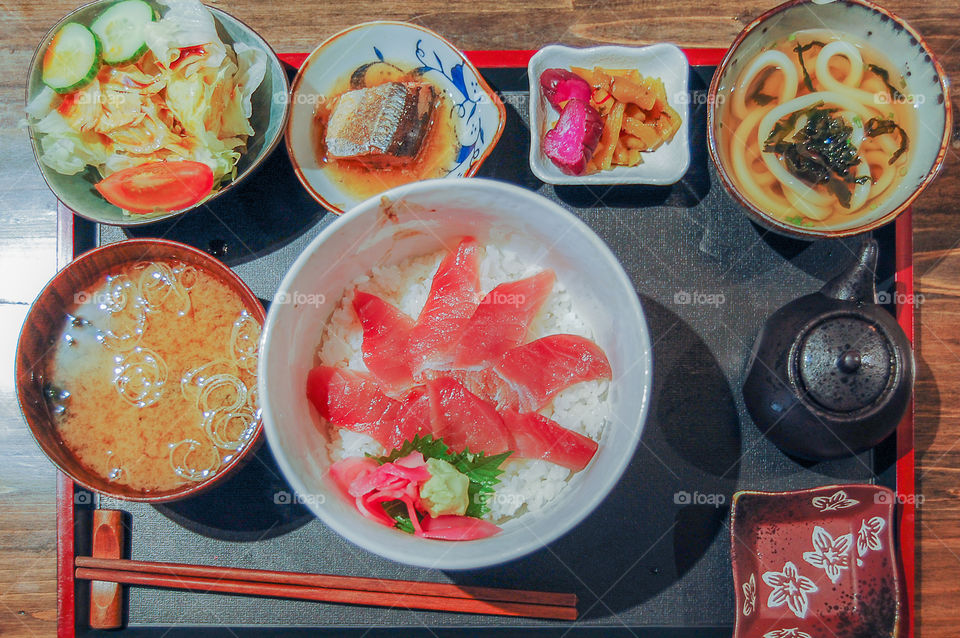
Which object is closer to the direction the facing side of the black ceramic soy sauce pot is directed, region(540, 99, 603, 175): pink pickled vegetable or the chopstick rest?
the pink pickled vegetable

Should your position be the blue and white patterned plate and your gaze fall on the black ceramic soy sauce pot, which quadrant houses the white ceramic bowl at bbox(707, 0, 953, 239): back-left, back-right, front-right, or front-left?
front-left

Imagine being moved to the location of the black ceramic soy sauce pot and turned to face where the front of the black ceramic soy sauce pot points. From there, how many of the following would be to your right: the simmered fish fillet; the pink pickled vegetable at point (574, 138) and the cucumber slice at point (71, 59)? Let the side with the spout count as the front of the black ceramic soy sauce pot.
0

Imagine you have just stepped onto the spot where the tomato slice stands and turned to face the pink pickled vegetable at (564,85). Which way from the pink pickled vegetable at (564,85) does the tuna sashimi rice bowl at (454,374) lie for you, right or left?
right

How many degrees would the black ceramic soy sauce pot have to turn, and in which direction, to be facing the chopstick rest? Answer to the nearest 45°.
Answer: approximately 135° to its left

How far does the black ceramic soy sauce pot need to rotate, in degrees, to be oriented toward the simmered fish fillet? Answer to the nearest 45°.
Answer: approximately 90° to its left

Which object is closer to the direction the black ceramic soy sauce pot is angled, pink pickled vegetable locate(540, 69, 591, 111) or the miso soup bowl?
the pink pickled vegetable

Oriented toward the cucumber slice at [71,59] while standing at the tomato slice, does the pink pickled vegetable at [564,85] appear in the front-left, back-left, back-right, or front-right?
back-right

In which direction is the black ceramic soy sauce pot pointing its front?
away from the camera

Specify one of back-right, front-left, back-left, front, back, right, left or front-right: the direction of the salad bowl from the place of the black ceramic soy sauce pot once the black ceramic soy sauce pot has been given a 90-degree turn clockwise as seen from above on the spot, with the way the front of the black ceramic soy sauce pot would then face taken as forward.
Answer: back

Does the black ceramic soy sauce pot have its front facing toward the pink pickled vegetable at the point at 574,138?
no

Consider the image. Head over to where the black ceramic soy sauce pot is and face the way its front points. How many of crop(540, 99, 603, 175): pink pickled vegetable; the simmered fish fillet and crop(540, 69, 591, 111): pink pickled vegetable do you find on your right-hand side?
0

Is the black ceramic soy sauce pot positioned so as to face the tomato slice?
no
